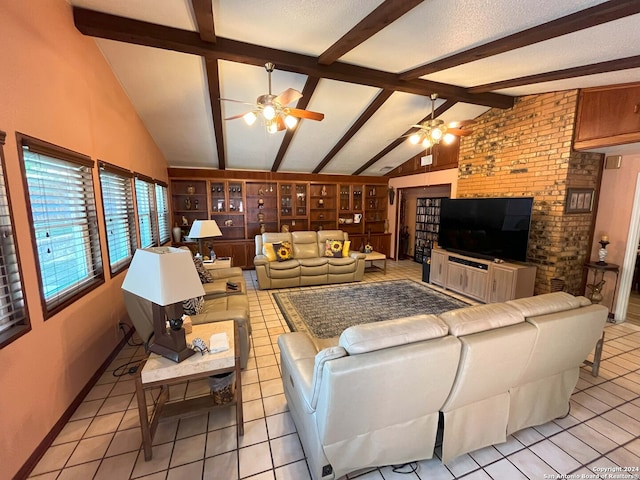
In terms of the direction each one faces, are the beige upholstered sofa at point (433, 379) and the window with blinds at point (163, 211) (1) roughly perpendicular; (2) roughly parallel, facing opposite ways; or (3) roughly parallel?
roughly perpendicular

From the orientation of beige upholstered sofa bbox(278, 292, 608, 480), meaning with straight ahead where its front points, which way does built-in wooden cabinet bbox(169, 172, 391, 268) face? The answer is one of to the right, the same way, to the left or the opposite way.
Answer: the opposite way

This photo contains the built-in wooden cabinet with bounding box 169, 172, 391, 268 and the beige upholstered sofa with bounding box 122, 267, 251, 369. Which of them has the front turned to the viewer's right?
the beige upholstered sofa

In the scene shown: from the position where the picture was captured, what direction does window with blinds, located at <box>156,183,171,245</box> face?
facing to the right of the viewer

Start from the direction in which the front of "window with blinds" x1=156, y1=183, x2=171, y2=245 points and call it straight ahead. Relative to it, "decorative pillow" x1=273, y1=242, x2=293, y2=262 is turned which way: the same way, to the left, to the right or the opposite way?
to the right

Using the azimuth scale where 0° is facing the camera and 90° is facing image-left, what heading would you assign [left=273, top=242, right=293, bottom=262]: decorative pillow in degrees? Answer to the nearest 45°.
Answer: approximately 0°

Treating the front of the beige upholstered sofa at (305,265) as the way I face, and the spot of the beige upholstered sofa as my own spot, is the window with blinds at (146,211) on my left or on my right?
on my right

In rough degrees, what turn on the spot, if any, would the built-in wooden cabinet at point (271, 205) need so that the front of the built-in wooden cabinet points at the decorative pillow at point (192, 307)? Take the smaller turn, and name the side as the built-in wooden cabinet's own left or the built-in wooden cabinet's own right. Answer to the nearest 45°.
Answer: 0° — it already faces it

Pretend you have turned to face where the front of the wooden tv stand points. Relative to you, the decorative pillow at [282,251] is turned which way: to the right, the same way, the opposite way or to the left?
to the left

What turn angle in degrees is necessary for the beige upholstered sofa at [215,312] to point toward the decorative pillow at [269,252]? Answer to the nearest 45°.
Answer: approximately 45° to its left

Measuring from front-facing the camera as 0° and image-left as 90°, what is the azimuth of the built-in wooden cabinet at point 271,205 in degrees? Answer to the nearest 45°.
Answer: approximately 0°

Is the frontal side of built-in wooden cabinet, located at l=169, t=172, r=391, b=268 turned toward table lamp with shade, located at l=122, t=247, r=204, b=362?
yes

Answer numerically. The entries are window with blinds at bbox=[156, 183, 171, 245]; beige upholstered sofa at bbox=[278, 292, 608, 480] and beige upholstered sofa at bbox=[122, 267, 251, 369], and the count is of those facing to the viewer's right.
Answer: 2

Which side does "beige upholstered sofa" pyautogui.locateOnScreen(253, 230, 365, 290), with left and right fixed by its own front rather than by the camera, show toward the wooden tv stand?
left
